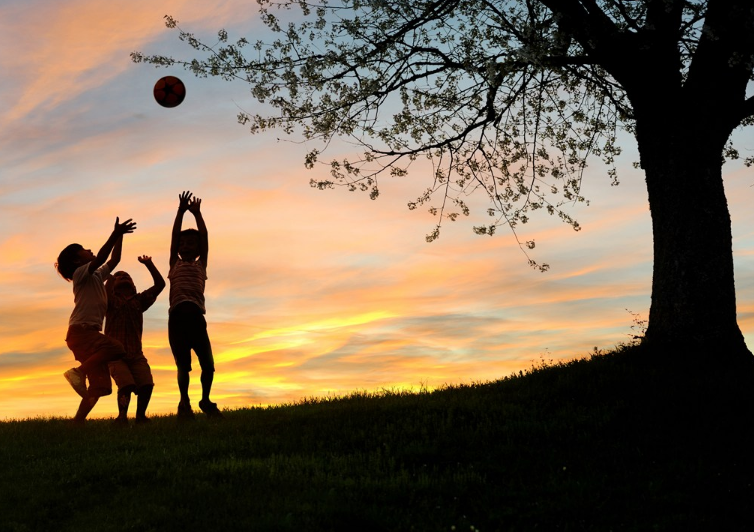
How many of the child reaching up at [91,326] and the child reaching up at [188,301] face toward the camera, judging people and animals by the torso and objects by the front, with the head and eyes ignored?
1

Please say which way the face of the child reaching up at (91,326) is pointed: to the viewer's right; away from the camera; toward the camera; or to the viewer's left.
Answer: to the viewer's right

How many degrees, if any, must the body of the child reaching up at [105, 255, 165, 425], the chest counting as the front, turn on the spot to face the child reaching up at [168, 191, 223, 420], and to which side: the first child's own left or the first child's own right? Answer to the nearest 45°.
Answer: approximately 45° to the first child's own left

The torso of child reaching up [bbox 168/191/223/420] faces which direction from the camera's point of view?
toward the camera

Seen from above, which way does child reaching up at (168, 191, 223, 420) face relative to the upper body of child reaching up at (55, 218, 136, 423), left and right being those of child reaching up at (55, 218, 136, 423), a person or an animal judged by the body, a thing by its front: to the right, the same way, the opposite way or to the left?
to the right

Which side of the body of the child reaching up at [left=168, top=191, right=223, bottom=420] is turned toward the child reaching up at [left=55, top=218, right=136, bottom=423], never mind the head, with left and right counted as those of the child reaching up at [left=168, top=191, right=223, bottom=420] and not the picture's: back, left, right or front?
right

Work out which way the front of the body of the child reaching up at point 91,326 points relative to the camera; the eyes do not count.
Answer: to the viewer's right

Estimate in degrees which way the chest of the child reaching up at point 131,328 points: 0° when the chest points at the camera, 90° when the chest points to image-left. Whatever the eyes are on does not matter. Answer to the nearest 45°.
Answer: approximately 0°

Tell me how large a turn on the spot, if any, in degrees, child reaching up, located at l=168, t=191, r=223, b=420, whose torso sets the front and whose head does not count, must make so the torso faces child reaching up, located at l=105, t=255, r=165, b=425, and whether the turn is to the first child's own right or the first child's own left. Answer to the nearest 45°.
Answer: approximately 135° to the first child's own right
